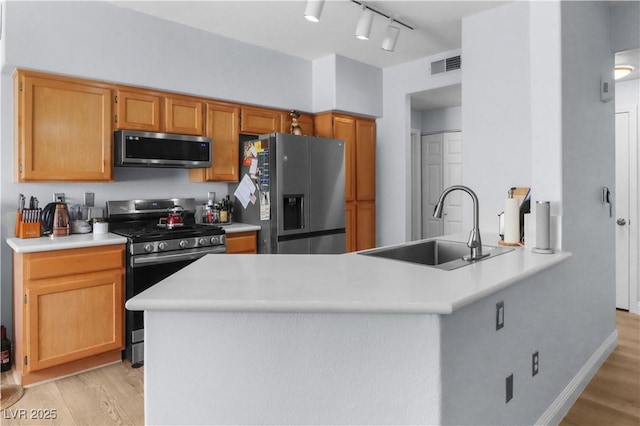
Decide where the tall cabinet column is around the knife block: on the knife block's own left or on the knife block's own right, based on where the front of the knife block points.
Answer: on the knife block's own left

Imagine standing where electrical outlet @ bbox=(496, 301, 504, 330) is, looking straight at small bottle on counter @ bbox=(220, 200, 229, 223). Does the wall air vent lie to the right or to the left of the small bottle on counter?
right

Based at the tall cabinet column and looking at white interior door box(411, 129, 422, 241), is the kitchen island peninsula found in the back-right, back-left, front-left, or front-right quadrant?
back-right

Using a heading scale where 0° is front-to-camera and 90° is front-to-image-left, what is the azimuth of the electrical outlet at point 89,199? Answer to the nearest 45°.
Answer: approximately 0°

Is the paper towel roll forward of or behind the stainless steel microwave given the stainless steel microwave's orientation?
forward

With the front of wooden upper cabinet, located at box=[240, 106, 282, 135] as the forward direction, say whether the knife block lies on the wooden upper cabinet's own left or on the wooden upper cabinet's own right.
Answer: on the wooden upper cabinet's own right

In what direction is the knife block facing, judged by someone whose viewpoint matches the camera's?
facing the viewer and to the right of the viewer

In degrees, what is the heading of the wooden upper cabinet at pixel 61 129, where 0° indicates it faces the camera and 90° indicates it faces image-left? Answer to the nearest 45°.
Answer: approximately 315°

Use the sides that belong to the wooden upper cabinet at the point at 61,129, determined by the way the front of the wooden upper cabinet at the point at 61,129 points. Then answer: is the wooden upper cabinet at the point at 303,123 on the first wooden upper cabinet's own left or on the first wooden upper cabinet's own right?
on the first wooden upper cabinet's own left

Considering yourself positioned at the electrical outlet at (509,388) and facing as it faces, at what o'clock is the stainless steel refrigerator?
The stainless steel refrigerator is roughly at 6 o'clock from the electrical outlet.

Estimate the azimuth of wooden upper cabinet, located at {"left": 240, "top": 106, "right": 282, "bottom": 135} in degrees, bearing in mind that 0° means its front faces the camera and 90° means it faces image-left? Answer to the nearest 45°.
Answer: approximately 315°

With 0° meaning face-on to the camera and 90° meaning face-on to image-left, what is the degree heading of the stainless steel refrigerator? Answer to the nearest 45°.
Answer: approximately 315°

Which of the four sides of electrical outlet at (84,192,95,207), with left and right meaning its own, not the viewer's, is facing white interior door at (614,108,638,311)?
left
